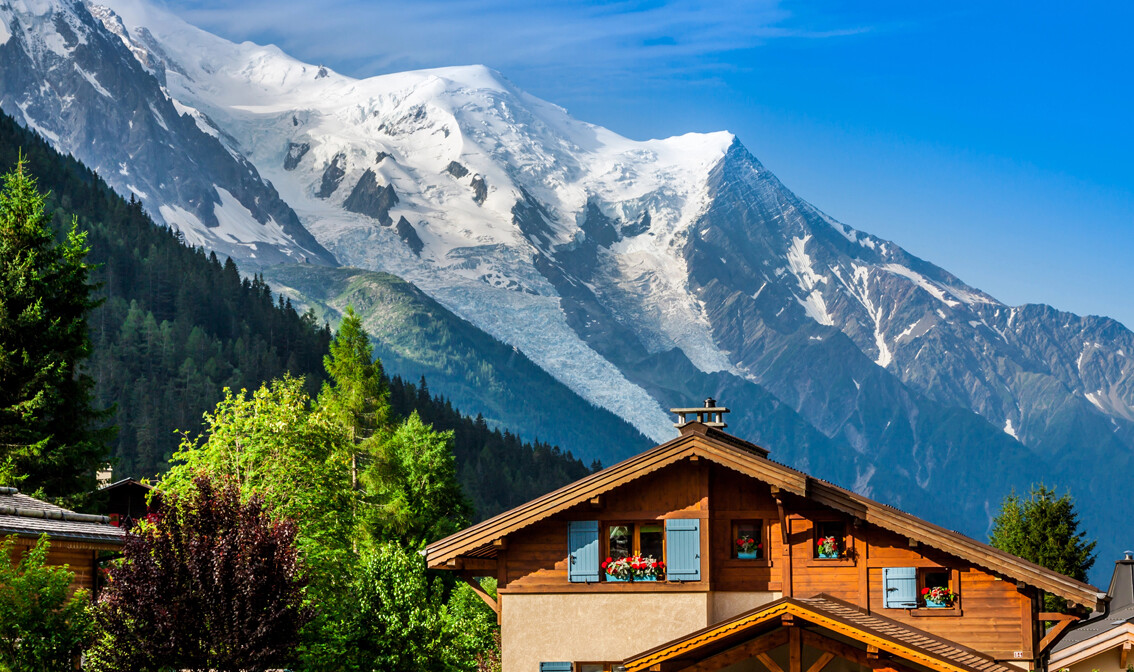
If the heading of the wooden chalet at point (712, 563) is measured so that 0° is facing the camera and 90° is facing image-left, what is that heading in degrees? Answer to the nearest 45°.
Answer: approximately 0°

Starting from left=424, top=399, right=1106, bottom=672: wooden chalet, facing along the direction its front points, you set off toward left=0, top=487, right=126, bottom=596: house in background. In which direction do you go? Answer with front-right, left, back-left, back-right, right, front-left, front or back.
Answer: right

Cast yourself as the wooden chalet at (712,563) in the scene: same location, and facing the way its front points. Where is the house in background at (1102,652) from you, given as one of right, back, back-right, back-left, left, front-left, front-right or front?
back-left

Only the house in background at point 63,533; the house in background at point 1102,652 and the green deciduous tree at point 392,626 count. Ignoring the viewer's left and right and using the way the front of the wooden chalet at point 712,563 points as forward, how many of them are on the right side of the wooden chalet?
2

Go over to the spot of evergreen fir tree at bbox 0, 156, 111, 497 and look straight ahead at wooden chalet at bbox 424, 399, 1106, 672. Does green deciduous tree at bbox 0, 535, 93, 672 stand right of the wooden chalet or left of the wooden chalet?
right

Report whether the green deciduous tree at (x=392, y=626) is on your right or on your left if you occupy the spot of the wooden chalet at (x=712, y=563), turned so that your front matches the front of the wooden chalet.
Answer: on your right

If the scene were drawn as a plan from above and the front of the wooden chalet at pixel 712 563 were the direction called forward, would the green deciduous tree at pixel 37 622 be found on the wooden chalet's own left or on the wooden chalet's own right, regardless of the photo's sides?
on the wooden chalet's own right

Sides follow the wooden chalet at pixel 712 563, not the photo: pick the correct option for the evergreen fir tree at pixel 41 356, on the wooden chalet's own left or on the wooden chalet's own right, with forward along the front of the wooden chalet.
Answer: on the wooden chalet's own right
